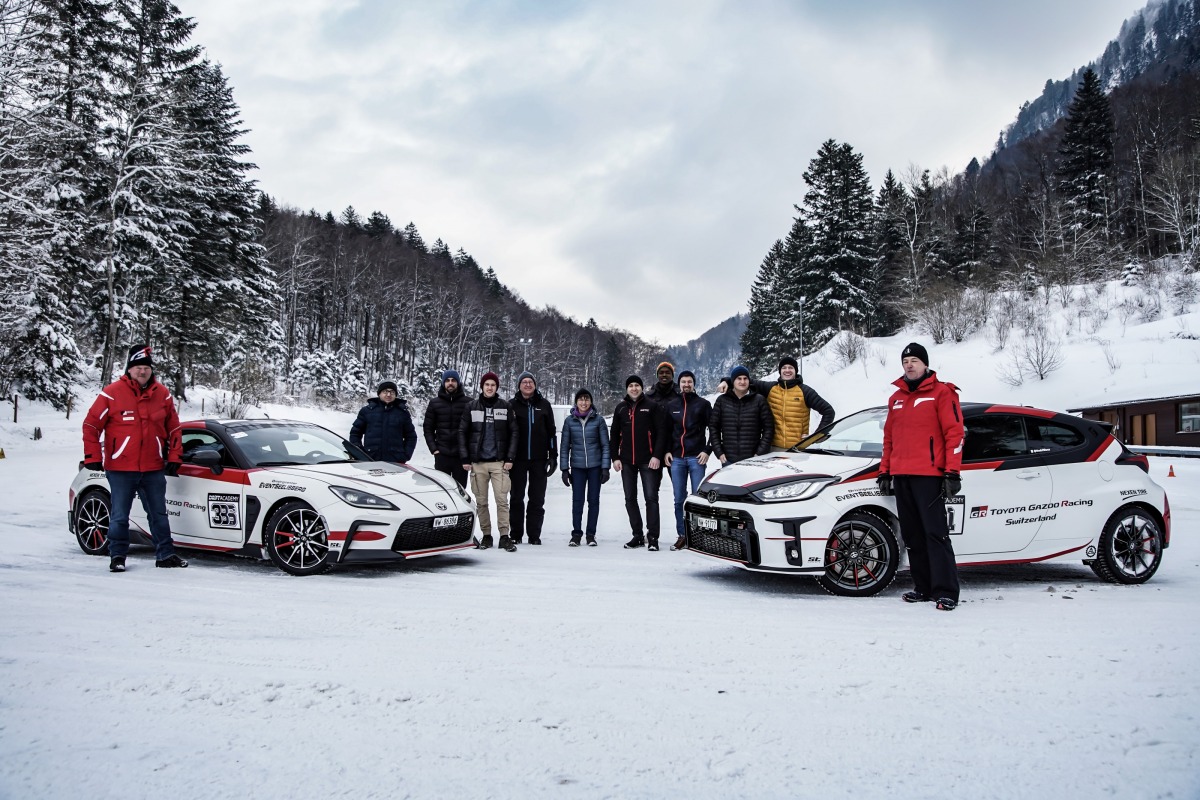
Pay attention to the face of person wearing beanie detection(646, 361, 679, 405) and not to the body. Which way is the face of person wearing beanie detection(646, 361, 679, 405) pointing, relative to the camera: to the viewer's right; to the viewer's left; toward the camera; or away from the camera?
toward the camera

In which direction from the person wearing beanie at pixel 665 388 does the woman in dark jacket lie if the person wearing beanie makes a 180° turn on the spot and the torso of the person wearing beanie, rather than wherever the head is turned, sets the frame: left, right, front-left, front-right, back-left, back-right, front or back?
left

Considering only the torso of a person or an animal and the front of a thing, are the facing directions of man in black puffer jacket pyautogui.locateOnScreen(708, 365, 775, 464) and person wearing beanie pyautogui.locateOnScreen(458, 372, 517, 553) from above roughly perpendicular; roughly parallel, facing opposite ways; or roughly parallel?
roughly parallel

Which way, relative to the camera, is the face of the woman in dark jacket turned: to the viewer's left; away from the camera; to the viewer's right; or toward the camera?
toward the camera

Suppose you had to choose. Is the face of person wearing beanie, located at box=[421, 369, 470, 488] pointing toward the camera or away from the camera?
toward the camera

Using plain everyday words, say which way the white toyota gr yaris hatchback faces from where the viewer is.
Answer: facing the viewer and to the left of the viewer

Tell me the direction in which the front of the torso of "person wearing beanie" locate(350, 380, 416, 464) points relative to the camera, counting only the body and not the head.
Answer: toward the camera

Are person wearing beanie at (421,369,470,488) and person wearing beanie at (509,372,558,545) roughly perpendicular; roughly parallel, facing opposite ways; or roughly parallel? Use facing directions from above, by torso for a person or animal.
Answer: roughly parallel

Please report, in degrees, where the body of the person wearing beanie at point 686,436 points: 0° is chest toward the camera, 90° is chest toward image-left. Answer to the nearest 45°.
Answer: approximately 0°

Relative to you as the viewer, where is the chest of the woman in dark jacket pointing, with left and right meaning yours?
facing the viewer

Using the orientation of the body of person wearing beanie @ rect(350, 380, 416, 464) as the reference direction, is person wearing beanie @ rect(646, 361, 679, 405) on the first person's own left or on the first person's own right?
on the first person's own left

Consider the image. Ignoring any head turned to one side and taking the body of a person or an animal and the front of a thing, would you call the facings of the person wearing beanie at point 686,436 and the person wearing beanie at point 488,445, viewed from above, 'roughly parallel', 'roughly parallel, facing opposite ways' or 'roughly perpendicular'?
roughly parallel

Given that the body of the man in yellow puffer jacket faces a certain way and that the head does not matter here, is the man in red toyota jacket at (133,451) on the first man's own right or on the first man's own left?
on the first man's own right

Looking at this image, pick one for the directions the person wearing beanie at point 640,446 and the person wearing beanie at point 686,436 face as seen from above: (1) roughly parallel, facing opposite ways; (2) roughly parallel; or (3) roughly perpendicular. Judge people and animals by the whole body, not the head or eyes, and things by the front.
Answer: roughly parallel
